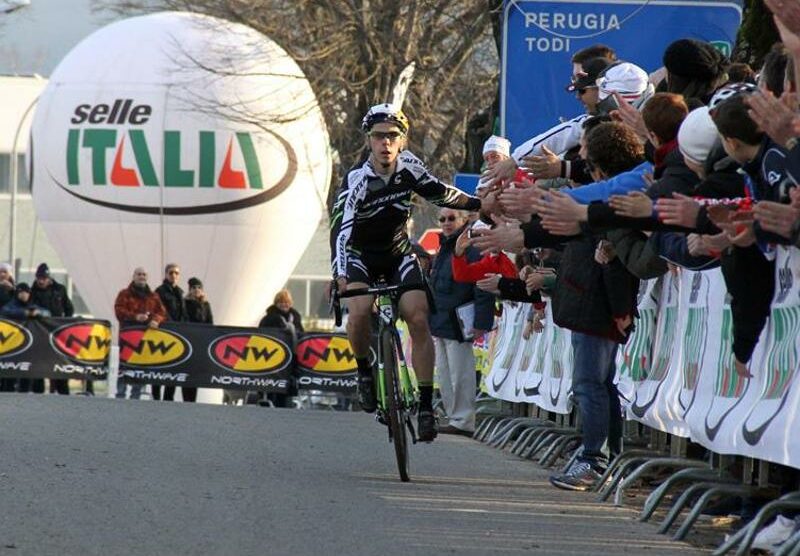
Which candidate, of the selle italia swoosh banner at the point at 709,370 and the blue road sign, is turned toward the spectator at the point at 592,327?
the blue road sign

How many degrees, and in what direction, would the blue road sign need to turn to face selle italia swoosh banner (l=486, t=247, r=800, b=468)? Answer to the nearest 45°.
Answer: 0° — it already faces it

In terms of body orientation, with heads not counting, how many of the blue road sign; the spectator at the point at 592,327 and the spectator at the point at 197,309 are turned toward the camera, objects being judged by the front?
2

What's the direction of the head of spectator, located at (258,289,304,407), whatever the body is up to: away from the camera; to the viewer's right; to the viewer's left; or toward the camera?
toward the camera

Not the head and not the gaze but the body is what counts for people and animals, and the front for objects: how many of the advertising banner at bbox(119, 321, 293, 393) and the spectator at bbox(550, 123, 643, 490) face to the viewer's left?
1

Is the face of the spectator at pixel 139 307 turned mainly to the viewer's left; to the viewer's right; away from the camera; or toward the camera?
toward the camera

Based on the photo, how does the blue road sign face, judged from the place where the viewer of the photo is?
facing the viewer

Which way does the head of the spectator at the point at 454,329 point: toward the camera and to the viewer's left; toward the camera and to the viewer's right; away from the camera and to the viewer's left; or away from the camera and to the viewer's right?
toward the camera and to the viewer's left

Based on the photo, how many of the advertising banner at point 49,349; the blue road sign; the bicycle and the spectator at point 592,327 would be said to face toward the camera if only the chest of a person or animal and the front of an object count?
3

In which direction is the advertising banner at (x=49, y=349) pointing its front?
toward the camera

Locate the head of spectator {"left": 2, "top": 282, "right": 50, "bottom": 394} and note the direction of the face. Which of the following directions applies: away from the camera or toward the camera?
toward the camera

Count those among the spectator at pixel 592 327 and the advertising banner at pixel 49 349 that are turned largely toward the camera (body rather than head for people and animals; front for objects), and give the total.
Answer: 1

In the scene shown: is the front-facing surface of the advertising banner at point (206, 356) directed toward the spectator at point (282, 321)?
no

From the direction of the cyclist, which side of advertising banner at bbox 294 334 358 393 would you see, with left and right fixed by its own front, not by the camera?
front

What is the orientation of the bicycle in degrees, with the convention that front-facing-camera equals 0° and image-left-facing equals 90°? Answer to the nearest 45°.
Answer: approximately 0°

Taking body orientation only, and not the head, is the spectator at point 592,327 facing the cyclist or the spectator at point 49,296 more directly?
the cyclist

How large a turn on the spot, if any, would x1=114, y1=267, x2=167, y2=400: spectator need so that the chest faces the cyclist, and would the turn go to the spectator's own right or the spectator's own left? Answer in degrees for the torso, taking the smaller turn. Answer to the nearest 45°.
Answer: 0° — they already face them

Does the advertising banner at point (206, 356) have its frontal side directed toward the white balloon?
no

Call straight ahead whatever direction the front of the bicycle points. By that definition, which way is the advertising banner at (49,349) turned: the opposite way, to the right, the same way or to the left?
the same way

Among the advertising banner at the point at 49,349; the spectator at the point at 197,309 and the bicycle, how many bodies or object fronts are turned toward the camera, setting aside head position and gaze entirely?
3
